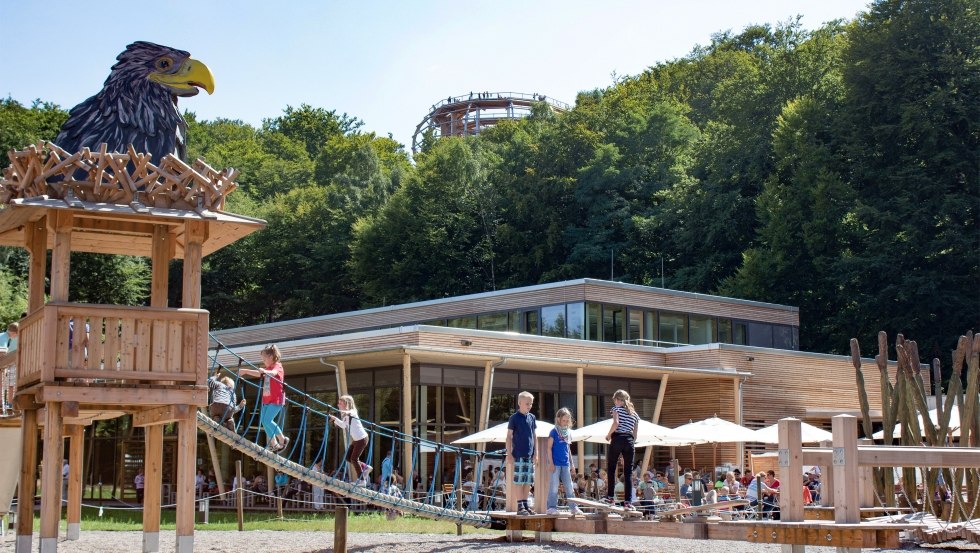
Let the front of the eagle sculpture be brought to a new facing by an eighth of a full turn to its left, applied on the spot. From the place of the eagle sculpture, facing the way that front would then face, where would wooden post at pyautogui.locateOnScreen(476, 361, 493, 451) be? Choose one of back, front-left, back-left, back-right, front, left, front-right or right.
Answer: front

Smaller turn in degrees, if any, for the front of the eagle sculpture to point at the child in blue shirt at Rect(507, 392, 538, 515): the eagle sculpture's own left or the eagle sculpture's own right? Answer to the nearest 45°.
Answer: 0° — it already faces them

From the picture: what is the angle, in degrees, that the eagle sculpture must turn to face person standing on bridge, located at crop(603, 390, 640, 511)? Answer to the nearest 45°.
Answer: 0° — it already faces them

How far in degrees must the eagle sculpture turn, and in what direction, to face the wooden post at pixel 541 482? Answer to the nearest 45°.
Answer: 0° — it already faces it

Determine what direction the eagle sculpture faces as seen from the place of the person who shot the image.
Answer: facing to the right of the viewer
